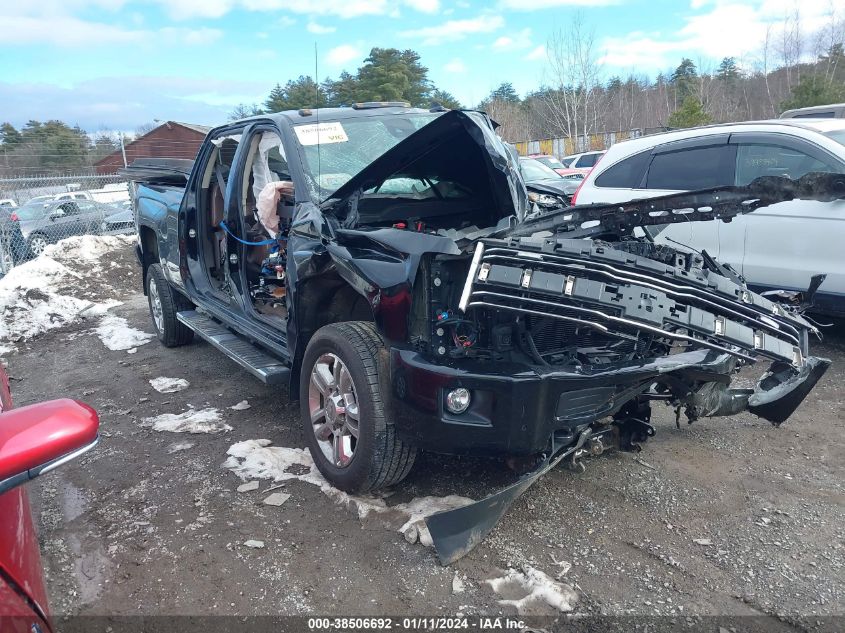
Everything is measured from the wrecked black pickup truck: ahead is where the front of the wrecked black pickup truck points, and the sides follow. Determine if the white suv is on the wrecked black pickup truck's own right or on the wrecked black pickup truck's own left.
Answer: on the wrecked black pickup truck's own left

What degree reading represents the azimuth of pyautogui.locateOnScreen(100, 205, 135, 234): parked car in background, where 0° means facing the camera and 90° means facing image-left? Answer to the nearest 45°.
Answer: approximately 45°

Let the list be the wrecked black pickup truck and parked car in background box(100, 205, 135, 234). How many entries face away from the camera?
0

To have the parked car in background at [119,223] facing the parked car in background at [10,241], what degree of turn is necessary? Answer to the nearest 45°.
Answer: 0° — it already faces it

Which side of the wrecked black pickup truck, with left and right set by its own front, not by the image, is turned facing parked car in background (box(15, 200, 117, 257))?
back

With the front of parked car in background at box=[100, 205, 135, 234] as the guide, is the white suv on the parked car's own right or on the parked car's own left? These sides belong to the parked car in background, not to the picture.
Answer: on the parked car's own left

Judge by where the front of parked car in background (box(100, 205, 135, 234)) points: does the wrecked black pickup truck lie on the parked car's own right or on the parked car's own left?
on the parked car's own left

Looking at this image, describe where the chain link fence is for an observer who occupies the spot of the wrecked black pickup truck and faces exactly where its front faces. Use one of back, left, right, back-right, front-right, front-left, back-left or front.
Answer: back

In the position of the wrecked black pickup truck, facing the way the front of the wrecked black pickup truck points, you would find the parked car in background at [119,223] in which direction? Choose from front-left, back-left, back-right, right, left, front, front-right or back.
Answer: back

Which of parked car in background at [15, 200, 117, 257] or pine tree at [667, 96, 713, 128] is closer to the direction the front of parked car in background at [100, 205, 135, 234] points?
the parked car in background
